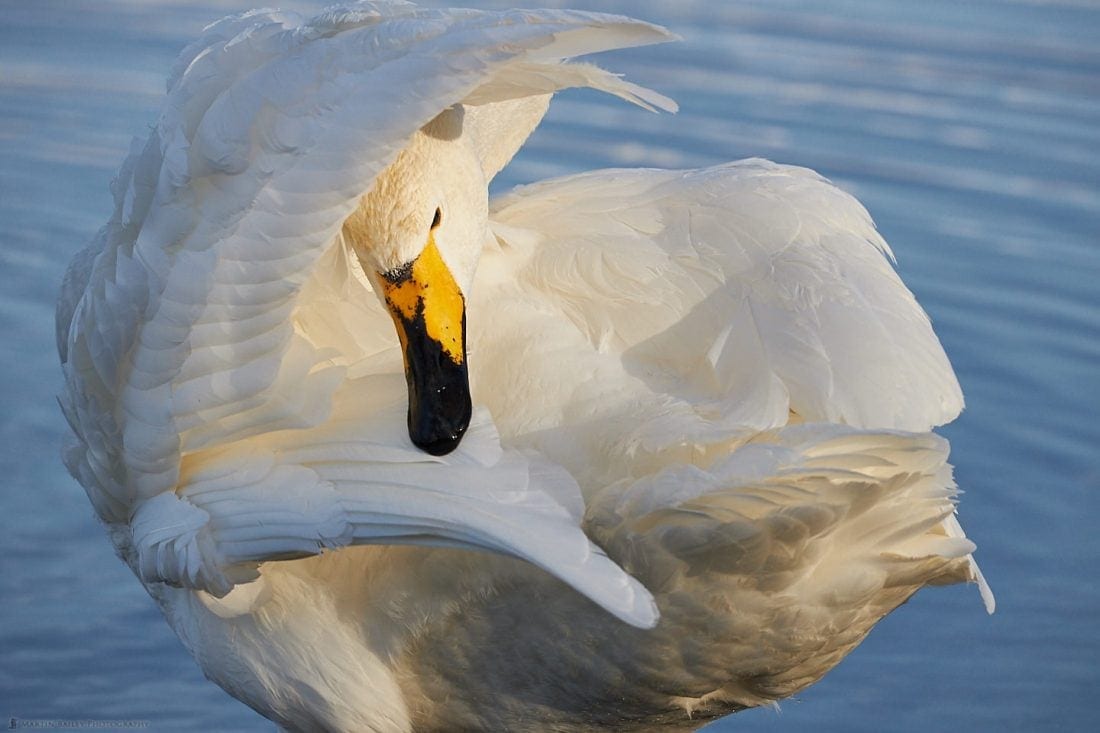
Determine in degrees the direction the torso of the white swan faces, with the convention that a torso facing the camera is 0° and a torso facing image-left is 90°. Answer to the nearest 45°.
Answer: approximately 90°
